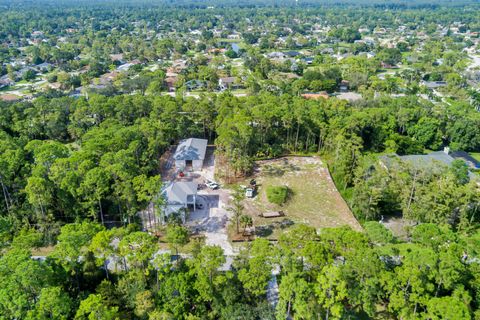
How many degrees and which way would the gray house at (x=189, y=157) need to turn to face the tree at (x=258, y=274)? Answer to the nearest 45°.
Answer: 0° — it already faces it

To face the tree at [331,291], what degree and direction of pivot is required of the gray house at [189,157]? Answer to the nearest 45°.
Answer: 0° — it already faces it

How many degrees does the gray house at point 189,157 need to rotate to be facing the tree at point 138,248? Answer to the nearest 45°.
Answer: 0° — it already faces it

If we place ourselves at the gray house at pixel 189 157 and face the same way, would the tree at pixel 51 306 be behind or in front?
in front

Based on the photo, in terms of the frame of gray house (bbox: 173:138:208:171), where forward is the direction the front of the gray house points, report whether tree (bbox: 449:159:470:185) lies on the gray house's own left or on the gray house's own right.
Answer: on the gray house's own left

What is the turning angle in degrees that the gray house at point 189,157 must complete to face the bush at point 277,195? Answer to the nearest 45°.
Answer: approximately 45° to its left

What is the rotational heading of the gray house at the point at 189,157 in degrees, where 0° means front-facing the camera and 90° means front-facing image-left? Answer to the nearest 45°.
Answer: approximately 0°

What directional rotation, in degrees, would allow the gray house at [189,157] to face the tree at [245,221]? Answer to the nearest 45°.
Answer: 0° — it already faces it

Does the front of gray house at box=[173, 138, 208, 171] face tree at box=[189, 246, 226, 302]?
yes
